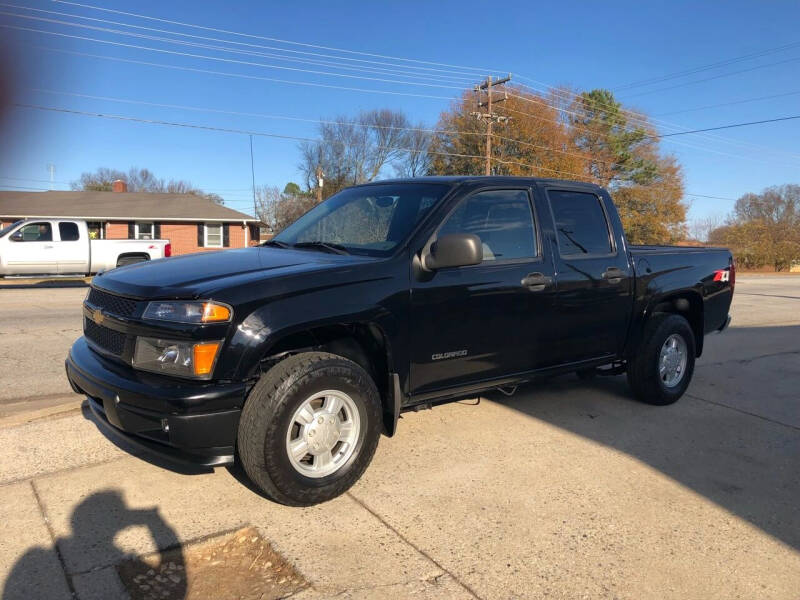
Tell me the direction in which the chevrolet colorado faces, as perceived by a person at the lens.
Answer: facing the viewer and to the left of the viewer

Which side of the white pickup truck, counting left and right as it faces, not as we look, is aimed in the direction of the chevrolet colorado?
left

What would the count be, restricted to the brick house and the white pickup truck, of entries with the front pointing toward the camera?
1

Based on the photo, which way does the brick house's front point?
toward the camera

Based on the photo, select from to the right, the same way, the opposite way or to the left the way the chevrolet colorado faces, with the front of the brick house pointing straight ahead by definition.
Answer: to the right

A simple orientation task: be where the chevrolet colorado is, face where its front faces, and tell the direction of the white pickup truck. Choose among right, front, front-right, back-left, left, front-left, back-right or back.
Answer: right

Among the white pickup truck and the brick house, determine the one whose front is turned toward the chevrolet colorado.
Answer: the brick house

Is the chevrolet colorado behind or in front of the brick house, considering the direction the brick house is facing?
in front

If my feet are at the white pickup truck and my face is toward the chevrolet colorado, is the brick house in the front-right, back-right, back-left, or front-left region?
back-left

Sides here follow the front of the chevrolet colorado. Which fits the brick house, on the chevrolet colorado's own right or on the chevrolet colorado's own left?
on the chevrolet colorado's own right

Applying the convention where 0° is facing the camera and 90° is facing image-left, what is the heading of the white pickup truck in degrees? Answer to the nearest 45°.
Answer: approximately 90°

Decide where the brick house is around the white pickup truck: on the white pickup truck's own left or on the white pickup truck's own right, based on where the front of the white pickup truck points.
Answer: on the white pickup truck's own right

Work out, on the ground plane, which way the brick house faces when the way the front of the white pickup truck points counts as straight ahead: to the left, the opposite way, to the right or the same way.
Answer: to the left

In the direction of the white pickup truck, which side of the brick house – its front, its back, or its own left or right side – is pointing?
front
